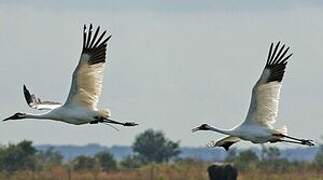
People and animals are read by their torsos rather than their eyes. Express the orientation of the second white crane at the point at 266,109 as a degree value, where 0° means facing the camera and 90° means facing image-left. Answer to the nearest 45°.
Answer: approximately 90°

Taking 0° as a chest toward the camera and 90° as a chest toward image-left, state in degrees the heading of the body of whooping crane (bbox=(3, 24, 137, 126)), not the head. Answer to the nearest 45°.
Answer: approximately 90°

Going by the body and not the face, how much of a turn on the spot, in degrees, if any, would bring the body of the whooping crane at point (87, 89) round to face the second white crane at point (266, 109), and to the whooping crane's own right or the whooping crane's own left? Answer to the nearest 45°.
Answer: approximately 180°

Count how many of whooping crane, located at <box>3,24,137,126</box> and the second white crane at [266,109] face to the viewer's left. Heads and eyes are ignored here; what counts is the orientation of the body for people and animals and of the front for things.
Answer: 2

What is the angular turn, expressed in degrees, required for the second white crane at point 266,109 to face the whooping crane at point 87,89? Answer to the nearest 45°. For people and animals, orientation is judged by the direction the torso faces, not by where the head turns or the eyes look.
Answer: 0° — it already faces it
